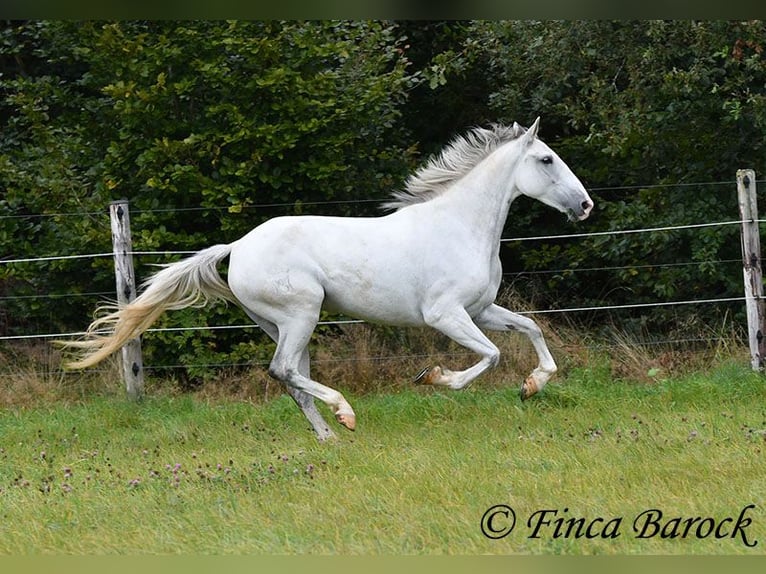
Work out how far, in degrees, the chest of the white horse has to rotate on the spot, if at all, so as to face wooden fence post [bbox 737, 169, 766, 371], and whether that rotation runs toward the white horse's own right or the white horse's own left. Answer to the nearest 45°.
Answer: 0° — it already faces it

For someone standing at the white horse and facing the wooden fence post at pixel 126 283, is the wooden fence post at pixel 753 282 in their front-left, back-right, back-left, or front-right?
back-right

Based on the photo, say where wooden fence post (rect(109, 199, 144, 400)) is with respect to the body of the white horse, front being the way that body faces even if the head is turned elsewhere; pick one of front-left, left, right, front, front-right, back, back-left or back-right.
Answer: back-left

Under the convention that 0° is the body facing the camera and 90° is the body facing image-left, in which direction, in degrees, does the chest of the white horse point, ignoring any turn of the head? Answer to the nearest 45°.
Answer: approximately 270°
